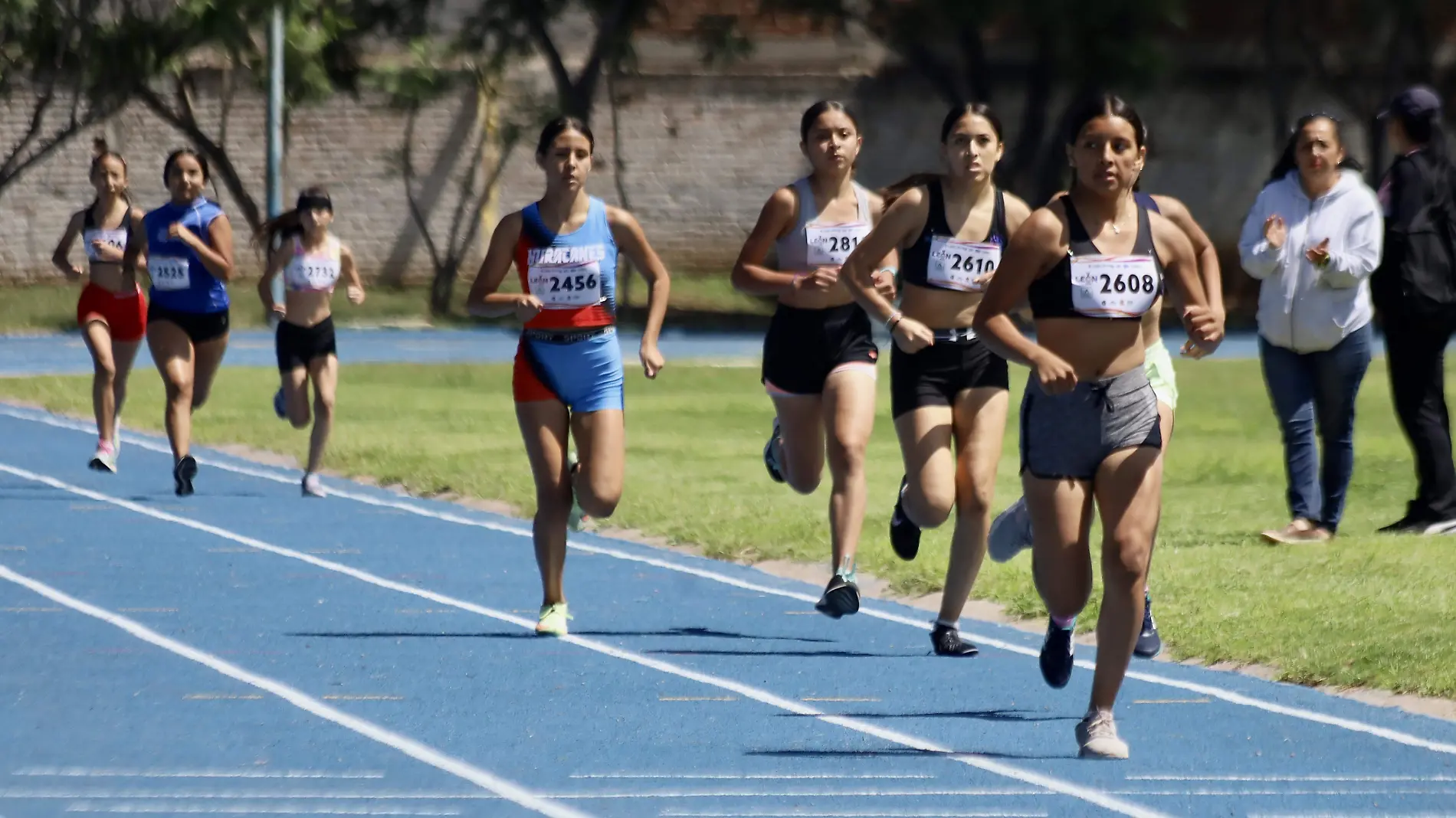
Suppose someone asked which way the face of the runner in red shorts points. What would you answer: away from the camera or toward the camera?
toward the camera

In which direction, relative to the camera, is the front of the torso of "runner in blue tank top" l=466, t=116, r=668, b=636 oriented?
toward the camera

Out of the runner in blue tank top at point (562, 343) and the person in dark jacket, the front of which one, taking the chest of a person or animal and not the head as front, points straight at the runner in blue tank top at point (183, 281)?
the person in dark jacket

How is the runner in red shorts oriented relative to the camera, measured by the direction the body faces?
toward the camera

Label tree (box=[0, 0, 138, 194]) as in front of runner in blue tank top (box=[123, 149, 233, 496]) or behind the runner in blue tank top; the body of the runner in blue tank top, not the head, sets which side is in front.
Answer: behind

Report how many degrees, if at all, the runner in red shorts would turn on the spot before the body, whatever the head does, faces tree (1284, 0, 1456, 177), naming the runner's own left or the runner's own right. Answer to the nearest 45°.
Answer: approximately 135° to the runner's own left

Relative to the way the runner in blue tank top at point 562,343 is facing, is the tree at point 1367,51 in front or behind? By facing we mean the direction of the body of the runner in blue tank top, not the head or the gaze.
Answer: behind

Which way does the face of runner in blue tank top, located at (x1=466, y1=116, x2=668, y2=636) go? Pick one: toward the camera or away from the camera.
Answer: toward the camera

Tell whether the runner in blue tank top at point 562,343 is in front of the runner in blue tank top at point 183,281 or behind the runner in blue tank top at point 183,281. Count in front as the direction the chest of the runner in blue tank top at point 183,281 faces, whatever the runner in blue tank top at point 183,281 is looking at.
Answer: in front

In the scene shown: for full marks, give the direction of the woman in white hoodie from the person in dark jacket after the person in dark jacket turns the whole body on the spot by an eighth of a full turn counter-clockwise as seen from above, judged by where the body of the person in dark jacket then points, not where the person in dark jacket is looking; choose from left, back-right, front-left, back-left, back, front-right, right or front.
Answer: front

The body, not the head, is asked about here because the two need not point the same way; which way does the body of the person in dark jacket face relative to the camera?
to the viewer's left

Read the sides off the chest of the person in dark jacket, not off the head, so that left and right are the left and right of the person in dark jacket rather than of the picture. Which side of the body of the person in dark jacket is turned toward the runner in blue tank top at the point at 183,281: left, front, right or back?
front
